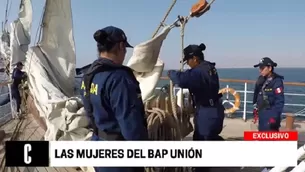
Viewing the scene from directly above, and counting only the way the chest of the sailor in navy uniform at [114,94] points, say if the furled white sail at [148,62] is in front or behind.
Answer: in front

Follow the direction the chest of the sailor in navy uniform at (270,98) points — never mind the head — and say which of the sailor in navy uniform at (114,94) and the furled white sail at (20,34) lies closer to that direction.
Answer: the sailor in navy uniform

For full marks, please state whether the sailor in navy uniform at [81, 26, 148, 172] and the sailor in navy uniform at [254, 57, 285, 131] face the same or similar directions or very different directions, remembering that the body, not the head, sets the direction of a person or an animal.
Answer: very different directions

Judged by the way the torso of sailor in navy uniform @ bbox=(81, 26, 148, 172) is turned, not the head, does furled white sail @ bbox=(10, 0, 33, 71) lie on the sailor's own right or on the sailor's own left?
on the sailor's own left

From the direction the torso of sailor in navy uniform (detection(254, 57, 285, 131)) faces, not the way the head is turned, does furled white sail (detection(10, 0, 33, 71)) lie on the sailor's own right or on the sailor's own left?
on the sailor's own right

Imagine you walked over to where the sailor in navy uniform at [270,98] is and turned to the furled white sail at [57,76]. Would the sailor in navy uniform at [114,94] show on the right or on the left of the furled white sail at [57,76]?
left

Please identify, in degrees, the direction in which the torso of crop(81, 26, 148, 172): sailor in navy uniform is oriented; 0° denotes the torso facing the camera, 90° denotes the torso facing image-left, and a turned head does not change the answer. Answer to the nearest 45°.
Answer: approximately 225°

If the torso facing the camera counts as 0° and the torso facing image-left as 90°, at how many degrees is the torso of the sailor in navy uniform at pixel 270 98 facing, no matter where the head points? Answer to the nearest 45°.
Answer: approximately 45°
